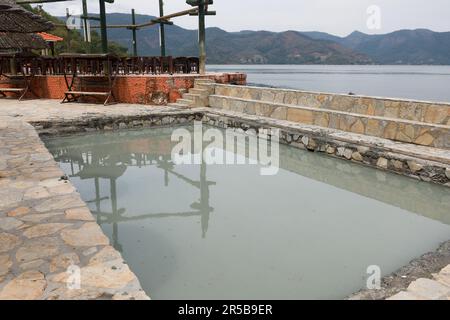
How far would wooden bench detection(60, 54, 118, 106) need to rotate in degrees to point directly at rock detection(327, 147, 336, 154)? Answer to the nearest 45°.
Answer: approximately 45° to its left

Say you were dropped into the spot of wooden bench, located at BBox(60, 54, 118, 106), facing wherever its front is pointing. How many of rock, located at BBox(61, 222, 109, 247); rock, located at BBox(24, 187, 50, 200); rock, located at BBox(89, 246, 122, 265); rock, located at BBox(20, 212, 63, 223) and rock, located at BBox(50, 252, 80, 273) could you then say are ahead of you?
5

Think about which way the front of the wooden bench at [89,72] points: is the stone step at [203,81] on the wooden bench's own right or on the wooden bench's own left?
on the wooden bench's own left

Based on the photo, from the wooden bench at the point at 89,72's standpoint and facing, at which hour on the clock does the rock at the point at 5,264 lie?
The rock is roughly at 12 o'clock from the wooden bench.

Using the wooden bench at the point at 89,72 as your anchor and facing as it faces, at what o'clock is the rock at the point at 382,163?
The rock is roughly at 11 o'clock from the wooden bench.

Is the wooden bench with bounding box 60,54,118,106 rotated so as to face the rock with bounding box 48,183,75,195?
yes

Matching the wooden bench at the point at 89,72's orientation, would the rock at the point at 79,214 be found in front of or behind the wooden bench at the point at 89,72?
in front

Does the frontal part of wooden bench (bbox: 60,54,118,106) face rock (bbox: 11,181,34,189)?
yes

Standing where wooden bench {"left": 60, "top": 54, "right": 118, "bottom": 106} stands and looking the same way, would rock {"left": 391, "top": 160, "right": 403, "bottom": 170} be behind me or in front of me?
in front

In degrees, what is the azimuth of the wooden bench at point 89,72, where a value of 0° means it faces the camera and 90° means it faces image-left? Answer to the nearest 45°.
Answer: approximately 0°

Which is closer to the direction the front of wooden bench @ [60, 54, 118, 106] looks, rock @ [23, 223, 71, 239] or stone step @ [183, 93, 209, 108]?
the rock

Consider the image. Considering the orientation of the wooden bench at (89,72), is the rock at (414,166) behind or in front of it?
in front

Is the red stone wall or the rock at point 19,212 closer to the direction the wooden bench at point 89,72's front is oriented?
the rock

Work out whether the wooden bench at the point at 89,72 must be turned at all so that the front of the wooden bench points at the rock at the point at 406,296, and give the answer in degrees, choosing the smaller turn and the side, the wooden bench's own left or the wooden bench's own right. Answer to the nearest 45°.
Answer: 0° — it already faces it

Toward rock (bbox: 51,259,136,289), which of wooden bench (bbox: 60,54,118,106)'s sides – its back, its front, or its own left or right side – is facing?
front
